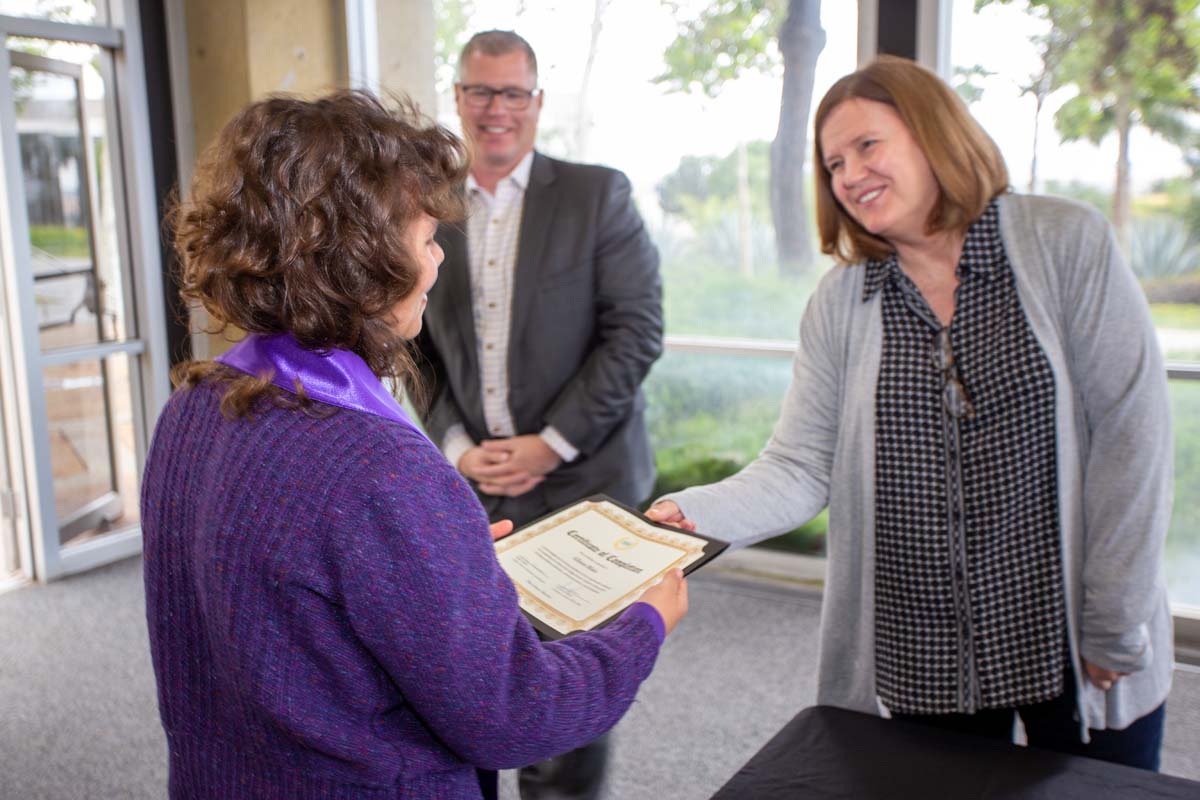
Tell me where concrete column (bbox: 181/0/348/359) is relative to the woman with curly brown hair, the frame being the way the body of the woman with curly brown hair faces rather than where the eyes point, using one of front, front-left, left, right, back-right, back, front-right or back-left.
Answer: front-left

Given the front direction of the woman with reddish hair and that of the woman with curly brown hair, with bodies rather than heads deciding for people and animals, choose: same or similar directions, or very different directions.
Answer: very different directions

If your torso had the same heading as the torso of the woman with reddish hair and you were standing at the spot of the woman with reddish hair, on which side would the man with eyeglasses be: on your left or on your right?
on your right

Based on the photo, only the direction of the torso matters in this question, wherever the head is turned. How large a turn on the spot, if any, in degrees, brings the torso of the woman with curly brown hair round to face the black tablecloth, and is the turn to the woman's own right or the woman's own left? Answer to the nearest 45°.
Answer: approximately 45° to the woman's own right

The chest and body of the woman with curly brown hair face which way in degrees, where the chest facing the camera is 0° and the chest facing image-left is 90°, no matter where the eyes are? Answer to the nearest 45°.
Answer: approximately 225°

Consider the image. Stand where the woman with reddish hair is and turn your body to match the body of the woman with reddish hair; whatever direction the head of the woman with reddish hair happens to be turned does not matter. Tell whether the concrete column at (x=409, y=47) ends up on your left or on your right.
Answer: on your right

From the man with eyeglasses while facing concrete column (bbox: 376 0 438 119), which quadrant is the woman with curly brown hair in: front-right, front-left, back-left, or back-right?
back-left

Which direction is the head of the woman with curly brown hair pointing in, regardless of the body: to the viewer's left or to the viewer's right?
to the viewer's right

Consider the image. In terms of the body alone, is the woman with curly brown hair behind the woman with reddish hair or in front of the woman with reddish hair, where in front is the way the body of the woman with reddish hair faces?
in front

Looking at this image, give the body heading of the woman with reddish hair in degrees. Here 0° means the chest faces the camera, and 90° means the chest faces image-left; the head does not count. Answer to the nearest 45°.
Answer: approximately 45°
